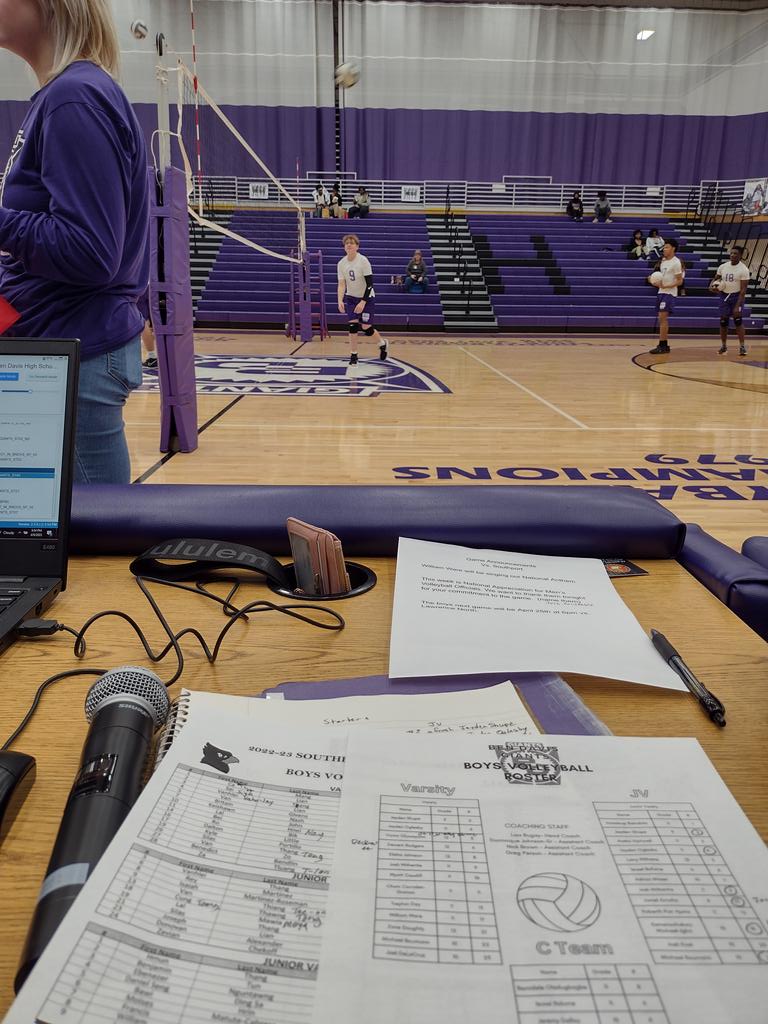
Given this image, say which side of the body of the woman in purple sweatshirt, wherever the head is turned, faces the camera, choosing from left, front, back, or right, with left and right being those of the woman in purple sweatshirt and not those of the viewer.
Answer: left

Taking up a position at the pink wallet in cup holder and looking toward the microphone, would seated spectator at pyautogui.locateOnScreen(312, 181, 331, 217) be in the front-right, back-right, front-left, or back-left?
back-right

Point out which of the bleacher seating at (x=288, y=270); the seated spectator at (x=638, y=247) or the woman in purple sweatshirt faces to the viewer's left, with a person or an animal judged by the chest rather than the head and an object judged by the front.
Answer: the woman in purple sweatshirt

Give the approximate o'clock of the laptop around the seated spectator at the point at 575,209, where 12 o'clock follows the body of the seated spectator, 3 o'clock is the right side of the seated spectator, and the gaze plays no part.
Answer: The laptop is roughly at 12 o'clock from the seated spectator.

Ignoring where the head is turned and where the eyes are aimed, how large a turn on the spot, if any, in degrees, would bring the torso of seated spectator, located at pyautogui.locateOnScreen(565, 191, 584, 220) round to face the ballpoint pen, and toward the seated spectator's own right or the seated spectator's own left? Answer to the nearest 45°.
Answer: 0° — they already face it

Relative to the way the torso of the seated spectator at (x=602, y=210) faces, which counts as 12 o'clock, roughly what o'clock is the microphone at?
The microphone is roughly at 12 o'clock from the seated spectator.

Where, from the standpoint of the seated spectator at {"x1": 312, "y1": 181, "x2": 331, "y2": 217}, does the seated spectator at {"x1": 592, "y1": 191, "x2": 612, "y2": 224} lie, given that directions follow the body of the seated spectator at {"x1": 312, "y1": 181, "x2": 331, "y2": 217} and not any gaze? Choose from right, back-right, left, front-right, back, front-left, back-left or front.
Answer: left

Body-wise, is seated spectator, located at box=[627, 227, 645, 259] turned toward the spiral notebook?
yes

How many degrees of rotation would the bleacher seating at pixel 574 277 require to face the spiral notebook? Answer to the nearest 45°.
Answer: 0° — it already faces it

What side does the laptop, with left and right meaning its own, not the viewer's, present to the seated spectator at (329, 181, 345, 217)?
back

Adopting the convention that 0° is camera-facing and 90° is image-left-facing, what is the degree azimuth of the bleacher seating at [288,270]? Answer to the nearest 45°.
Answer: approximately 0°

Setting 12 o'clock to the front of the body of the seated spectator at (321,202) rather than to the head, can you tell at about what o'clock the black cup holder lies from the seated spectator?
The black cup holder is roughly at 12 o'clock from the seated spectator.
